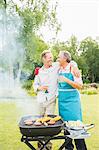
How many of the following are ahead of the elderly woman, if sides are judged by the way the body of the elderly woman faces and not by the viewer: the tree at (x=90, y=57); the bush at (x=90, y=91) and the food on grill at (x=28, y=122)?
1

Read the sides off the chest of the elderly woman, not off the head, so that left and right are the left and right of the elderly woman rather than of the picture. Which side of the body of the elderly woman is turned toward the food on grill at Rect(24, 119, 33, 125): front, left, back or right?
front

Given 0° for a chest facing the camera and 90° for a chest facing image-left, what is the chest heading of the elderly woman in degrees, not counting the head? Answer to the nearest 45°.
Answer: approximately 45°

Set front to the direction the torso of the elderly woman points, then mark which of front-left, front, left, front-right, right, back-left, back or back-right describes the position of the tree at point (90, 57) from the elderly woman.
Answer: back-right

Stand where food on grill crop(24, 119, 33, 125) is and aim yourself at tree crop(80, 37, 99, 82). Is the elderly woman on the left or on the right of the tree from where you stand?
right

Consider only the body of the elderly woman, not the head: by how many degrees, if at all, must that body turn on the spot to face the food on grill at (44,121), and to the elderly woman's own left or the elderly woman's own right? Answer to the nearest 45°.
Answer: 0° — they already face it
